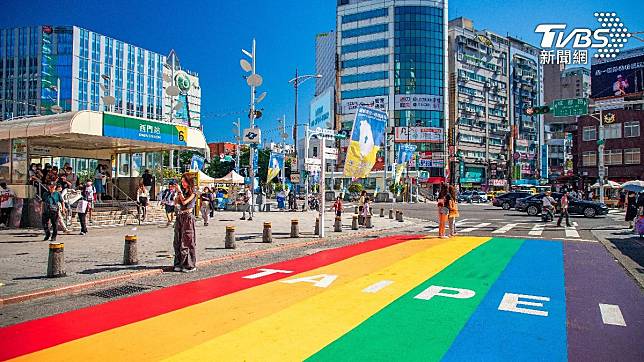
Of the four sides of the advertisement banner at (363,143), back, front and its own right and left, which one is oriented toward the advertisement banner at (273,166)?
back

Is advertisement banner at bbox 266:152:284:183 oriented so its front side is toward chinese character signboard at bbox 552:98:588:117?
no

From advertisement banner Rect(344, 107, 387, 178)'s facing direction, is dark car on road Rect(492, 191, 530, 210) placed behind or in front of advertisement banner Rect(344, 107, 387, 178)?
behind

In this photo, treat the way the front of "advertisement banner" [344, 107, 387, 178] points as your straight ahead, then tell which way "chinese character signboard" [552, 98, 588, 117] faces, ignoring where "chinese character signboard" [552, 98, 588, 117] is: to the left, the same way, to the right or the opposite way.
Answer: the same way

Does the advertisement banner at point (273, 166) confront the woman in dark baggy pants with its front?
yes

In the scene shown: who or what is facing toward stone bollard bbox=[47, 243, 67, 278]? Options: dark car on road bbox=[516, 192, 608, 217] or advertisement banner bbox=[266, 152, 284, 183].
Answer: the advertisement banner

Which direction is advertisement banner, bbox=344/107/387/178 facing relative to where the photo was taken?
toward the camera

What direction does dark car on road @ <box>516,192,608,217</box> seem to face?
to the viewer's right

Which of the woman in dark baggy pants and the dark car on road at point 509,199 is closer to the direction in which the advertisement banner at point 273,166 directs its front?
the woman in dark baggy pants

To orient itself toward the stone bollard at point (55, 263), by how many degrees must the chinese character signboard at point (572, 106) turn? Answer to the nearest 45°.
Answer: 0° — it already faces it

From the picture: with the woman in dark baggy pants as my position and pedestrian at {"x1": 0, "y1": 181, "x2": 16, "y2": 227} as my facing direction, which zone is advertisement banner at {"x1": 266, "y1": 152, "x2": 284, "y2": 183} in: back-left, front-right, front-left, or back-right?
front-right

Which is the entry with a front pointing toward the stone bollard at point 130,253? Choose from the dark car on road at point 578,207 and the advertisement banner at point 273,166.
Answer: the advertisement banner

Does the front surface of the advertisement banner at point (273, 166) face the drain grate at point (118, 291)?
yes

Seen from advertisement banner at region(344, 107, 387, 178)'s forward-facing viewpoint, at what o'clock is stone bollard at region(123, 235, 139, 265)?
The stone bollard is roughly at 1 o'clock from the advertisement banner.

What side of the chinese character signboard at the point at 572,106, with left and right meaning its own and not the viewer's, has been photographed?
front
